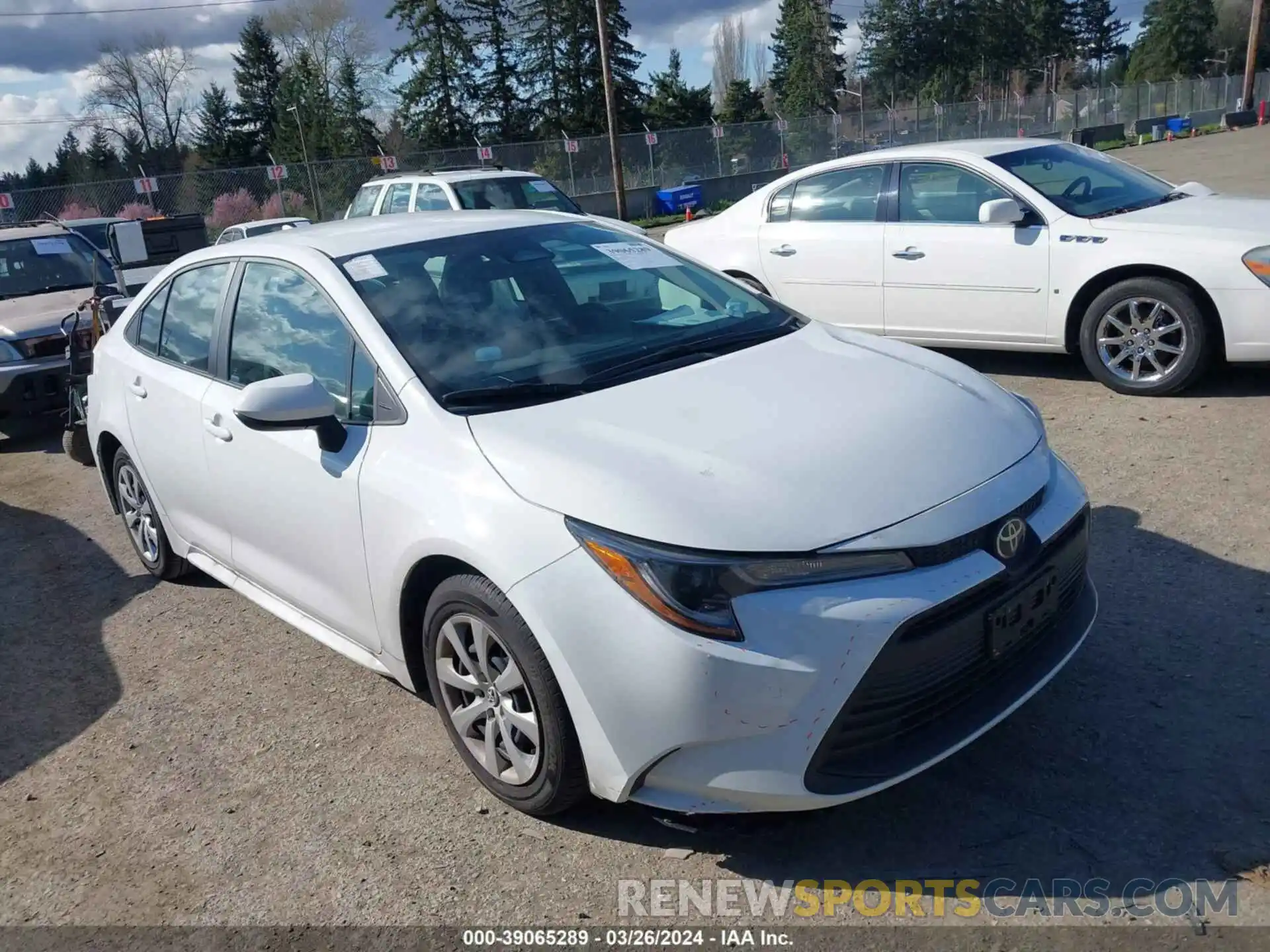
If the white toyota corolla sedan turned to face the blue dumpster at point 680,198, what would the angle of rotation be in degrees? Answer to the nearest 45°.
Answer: approximately 135° to its left

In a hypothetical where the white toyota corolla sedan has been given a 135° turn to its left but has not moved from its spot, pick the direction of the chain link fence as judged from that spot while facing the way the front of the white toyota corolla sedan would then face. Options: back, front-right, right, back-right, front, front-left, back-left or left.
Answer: front

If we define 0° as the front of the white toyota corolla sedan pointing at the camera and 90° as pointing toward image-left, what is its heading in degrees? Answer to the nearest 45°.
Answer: approximately 315°

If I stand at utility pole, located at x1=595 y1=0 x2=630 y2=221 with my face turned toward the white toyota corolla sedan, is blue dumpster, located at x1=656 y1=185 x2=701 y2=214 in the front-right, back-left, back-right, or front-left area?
back-left

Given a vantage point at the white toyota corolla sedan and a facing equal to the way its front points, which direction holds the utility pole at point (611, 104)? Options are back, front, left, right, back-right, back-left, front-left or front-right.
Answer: back-left

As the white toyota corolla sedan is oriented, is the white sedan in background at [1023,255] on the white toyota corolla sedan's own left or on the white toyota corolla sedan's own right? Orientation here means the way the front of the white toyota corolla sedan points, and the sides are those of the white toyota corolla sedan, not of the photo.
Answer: on the white toyota corolla sedan's own left

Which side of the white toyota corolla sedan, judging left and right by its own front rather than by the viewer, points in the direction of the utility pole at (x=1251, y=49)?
left
